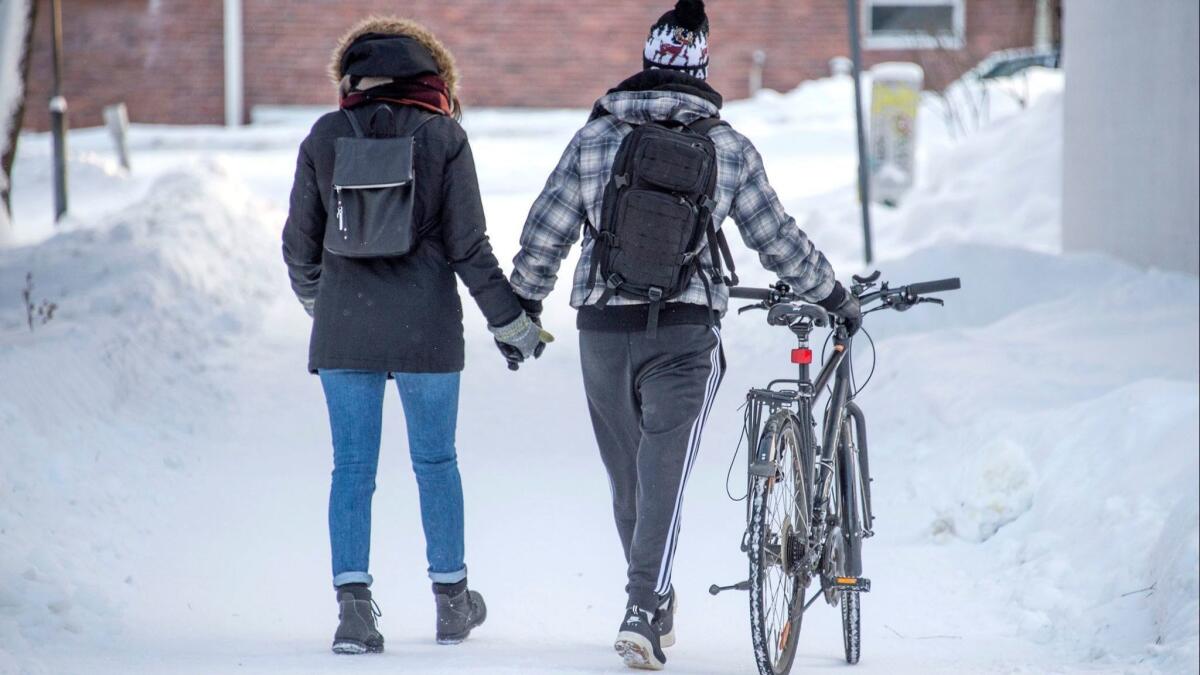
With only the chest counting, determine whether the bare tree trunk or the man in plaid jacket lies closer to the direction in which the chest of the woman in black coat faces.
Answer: the bare tree trunk

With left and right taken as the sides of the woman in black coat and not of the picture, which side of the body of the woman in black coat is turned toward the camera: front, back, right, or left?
back

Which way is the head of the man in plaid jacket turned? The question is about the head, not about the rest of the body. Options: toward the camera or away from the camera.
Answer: away from the camera

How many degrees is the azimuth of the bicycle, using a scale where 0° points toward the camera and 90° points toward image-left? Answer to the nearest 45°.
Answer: approximately 180°

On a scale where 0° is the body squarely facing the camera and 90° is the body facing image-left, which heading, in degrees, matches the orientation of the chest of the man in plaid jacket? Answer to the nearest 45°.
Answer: approximately 180°

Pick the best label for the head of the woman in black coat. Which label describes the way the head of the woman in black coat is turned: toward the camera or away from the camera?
away from the camera
